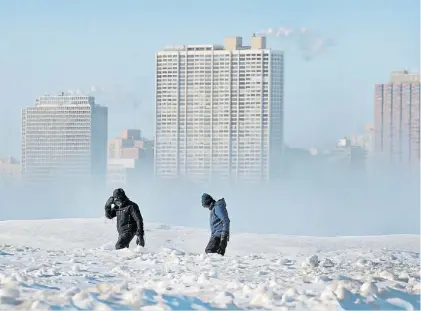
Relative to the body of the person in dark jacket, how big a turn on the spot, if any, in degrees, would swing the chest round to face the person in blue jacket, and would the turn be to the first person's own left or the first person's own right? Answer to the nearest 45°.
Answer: approximately 135° to the first person's own left

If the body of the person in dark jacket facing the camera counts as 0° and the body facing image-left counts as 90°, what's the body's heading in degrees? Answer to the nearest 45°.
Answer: approximately 45°
